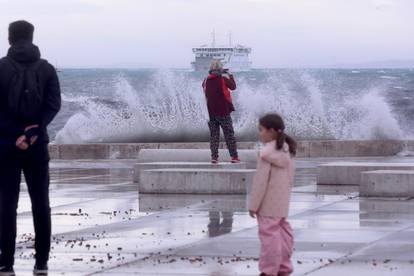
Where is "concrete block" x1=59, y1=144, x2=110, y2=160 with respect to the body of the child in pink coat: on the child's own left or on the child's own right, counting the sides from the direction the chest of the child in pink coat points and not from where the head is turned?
on the child's own right

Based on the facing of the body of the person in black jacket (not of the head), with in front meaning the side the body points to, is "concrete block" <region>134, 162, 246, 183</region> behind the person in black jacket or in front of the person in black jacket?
in front

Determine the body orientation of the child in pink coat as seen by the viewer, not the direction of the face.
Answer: to the viewer's left

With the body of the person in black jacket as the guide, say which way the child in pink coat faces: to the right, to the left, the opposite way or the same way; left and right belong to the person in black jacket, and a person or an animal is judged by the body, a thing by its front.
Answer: to the left

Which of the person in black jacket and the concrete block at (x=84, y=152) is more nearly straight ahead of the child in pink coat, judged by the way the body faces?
the person in black jacket

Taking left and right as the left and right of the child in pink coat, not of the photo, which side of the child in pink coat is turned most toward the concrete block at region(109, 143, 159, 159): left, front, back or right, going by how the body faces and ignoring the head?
right

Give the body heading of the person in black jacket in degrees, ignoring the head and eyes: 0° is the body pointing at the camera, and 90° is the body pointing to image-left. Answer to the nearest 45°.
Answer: approximately 180°

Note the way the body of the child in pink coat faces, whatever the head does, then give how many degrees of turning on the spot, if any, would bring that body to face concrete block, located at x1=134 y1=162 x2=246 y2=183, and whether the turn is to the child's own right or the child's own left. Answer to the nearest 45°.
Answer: approximately 90° to the child's own right

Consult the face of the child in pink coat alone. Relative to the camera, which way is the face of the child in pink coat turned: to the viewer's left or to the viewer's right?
to the viewer's left

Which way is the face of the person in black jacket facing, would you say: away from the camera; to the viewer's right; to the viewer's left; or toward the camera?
away from the camera

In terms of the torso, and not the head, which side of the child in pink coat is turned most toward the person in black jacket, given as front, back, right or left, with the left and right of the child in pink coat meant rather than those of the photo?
front

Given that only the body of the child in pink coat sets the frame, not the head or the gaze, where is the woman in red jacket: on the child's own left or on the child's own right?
on the child's own right

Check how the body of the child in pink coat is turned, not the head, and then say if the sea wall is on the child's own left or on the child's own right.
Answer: on the child's own right
